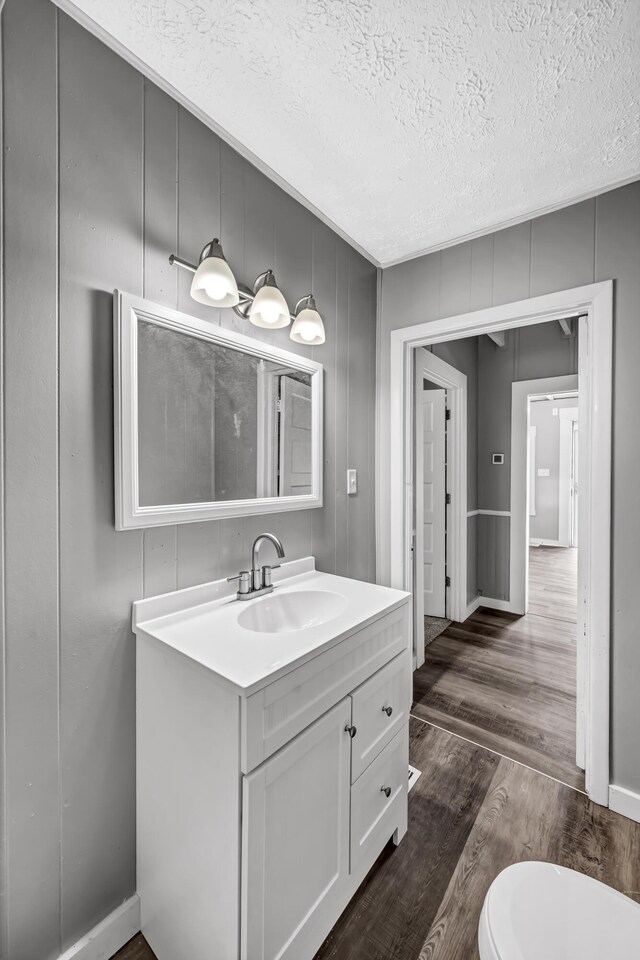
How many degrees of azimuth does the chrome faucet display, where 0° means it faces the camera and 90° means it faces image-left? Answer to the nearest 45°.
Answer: approximately 315°

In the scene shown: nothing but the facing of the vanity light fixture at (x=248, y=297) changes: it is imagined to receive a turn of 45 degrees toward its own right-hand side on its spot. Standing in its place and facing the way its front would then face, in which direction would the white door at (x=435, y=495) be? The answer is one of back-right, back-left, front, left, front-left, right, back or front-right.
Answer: back-left

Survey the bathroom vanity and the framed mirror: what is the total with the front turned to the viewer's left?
0

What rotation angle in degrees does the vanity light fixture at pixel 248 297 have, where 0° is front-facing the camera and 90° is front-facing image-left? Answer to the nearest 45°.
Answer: approximately 315°

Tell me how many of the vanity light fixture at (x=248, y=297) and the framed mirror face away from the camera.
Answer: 0

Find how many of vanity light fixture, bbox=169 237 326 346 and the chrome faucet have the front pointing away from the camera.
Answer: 0
